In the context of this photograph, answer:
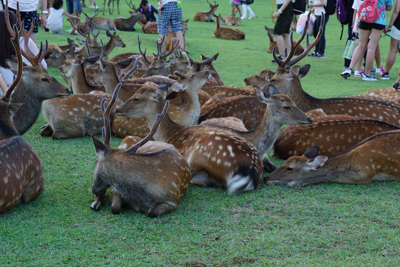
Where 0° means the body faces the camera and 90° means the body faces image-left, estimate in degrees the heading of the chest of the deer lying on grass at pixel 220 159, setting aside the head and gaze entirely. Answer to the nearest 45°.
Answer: approximately 135°

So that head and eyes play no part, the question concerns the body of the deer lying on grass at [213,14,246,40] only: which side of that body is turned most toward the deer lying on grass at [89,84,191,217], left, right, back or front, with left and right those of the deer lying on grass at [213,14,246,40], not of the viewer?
left

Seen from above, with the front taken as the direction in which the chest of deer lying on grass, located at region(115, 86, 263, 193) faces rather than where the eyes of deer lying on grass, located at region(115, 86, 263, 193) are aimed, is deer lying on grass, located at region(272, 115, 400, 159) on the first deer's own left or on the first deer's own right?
on the first deer's own right

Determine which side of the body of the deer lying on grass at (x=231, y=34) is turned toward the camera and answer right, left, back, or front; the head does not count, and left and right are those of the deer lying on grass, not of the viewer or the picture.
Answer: left

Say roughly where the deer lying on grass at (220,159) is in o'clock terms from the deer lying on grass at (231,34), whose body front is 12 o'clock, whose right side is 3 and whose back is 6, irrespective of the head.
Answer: the deer lying on grass at (220,159) is roughly at 9 o'clock from the deer lying on grass at (231,34).

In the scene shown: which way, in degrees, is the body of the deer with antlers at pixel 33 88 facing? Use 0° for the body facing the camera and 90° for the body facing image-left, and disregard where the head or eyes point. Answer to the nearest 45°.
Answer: approximately 270°

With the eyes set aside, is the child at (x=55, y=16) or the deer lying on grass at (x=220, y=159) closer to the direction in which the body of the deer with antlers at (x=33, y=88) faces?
the deer lying on grass

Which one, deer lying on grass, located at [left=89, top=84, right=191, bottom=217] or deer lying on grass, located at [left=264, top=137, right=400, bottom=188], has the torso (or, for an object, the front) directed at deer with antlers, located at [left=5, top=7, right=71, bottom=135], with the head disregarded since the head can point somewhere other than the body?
deer lying on grass, located at [left=264, top=137, right=400, bottom=188]

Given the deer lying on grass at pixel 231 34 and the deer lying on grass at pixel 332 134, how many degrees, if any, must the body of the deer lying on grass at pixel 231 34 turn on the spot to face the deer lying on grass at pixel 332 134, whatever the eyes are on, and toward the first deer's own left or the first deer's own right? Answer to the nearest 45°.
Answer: approximately 90° to the first deer's own left
